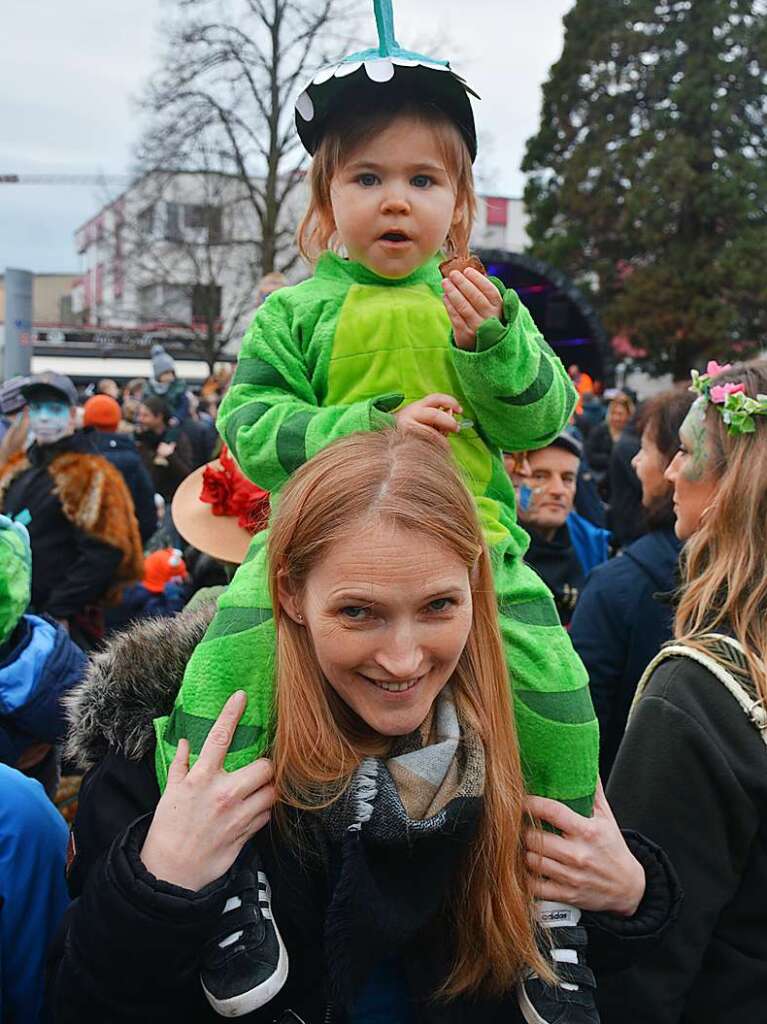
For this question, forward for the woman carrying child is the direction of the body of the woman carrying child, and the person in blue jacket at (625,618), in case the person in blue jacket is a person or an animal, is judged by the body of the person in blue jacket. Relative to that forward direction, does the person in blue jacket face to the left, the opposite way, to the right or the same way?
to the right

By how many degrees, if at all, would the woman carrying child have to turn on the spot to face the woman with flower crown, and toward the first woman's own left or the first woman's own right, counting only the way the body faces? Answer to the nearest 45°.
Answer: approximately 135° to the first woman's own left

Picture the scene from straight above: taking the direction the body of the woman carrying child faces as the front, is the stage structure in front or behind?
behind

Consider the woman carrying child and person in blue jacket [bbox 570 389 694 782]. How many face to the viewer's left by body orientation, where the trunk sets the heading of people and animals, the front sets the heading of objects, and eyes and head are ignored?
1

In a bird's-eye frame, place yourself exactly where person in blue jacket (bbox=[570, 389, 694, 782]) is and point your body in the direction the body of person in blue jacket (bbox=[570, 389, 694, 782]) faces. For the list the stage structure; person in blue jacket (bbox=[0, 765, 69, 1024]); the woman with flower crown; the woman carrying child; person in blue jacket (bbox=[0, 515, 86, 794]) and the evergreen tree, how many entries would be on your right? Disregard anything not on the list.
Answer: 2

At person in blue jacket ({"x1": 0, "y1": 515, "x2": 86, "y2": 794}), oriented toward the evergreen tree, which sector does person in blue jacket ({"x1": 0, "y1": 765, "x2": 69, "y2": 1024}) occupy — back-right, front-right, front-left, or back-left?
back-right

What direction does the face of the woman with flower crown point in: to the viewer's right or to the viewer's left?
to the viewer's left

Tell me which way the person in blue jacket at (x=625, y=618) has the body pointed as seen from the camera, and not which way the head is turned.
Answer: to the viewer's left

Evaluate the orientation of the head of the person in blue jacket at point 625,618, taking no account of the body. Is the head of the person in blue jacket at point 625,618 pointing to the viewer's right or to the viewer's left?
to the viewer's left

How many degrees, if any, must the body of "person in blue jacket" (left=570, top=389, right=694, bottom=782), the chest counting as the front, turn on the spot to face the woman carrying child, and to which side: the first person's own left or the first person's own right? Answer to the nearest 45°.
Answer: approximately 90° to the first person's own left

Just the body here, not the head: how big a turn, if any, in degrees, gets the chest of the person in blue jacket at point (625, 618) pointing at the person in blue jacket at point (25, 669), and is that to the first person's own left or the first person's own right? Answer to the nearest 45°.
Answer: approximately 45° to the first person's own left
